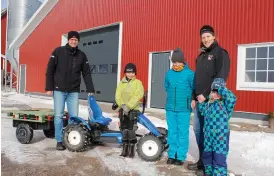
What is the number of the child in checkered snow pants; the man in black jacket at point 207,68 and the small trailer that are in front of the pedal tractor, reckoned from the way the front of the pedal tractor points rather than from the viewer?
2

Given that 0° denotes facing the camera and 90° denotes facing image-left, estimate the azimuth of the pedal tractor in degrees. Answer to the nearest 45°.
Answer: approximately 315°

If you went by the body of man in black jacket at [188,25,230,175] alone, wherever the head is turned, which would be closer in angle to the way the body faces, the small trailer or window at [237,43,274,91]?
the small trailer

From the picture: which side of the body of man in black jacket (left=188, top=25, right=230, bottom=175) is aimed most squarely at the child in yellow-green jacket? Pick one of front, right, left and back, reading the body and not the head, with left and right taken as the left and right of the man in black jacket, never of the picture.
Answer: right

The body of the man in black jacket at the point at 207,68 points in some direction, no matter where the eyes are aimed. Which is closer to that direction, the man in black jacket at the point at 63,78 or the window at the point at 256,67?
the man in black jacket

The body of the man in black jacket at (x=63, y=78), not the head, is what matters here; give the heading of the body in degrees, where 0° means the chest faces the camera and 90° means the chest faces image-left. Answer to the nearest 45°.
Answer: approximately 0°

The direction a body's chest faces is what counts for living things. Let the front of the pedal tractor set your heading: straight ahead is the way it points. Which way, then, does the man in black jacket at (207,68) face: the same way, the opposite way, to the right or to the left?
to the right

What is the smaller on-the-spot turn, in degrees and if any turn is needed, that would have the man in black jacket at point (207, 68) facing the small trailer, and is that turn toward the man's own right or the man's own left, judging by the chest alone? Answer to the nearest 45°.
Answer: approximately 45° to the man's own right
